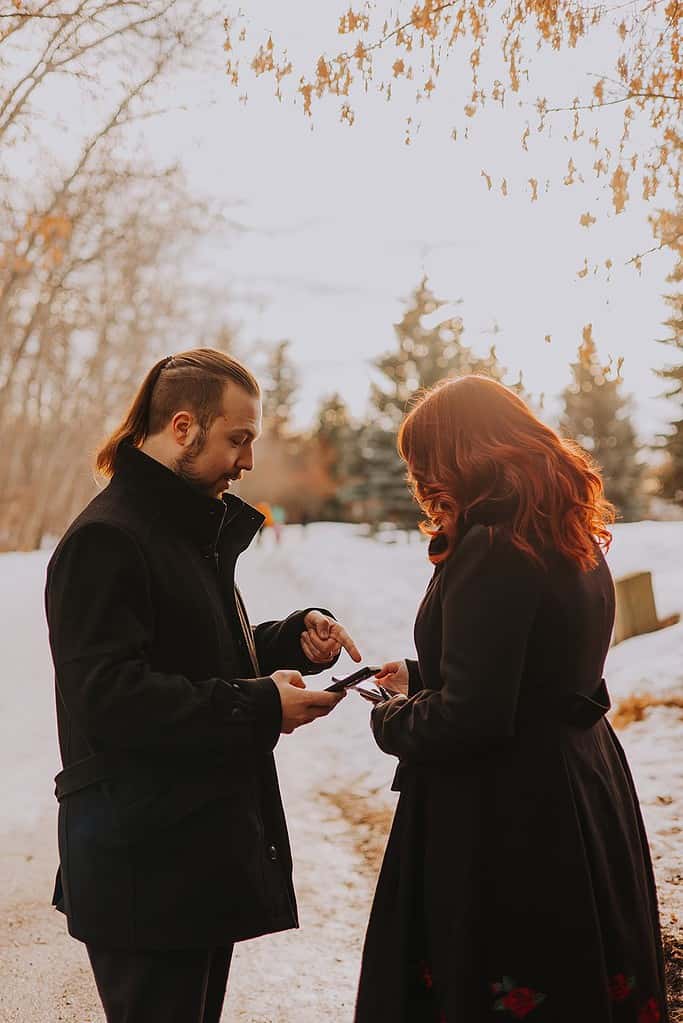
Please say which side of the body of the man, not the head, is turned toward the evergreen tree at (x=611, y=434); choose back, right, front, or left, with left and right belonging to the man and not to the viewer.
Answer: left

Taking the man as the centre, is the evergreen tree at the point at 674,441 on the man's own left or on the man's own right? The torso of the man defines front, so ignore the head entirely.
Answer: on the man's own left

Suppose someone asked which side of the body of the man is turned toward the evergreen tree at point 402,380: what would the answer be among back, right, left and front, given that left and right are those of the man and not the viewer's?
left

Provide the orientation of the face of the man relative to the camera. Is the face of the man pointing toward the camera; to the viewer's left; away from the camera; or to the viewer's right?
to the viewer's right

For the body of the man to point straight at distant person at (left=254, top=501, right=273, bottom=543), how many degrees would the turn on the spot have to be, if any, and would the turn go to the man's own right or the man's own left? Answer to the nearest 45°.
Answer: approximately 90° to the man's own left

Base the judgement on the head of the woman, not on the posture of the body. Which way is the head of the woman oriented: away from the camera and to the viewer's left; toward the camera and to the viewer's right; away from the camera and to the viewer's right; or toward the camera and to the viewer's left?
away from the camera and to the viewer's left

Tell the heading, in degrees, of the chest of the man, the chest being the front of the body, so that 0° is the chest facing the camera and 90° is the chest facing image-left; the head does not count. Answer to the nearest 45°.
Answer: approximately 270°
